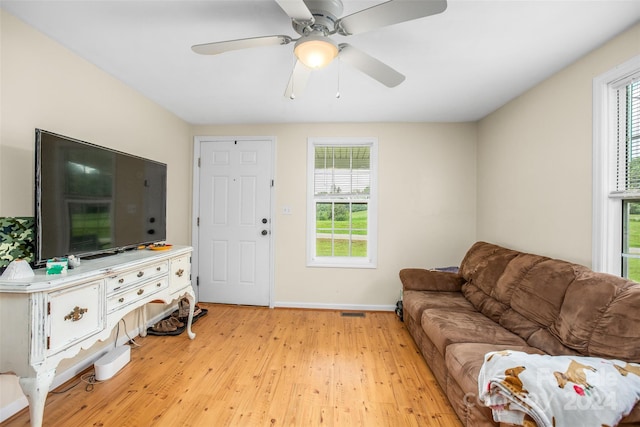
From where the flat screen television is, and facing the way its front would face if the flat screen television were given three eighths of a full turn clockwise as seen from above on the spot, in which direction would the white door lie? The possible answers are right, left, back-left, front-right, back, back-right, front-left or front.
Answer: back-right

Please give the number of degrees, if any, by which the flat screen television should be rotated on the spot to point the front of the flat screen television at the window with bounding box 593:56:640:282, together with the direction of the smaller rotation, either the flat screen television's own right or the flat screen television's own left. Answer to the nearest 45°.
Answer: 0° — it already faces it

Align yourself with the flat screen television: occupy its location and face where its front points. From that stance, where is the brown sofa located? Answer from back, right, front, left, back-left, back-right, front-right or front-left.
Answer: front

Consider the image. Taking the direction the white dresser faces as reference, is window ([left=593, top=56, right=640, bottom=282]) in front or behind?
in front

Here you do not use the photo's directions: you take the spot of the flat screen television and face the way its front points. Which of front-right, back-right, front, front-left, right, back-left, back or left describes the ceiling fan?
front

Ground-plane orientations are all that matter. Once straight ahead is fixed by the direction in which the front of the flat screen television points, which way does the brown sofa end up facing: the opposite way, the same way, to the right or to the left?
the opposite way

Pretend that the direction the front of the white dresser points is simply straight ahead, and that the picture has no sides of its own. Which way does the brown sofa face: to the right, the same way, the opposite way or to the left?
the opposite way

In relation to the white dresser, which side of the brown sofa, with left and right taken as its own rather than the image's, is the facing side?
front

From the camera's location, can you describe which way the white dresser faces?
facing the viewer and to the right of the viewer

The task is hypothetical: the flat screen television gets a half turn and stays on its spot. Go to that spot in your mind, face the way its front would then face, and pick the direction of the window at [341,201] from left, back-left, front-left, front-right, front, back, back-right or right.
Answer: back-right

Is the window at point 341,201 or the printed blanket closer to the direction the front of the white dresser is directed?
the printed blanket

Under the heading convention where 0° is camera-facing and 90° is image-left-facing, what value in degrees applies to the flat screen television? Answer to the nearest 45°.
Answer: approximately 315°

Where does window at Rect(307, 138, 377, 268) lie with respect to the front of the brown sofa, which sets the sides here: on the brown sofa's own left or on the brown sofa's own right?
on the brown sofa's own right

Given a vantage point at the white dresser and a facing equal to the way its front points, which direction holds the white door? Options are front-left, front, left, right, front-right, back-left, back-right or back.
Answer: left
